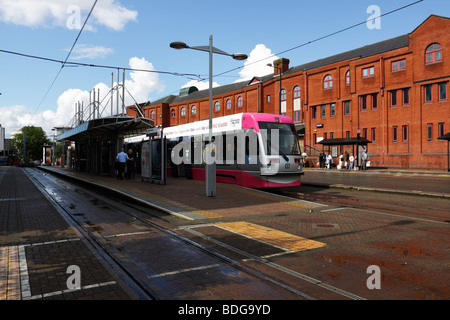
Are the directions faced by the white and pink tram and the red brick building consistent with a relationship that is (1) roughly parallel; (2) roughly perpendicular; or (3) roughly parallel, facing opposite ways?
roughly perpendicular

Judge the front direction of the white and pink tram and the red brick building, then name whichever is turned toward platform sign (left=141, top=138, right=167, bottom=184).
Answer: the red brick building

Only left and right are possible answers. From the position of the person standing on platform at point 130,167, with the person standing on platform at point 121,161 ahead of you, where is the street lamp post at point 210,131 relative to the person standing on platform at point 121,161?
left

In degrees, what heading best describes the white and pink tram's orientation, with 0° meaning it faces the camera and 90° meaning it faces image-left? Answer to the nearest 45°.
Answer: approximately 315°

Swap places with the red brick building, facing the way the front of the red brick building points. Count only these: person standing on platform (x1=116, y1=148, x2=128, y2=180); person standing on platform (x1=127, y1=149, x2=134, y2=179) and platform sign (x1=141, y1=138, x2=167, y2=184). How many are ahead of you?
3

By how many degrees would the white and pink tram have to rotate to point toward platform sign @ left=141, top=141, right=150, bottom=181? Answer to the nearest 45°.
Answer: approximately 180°

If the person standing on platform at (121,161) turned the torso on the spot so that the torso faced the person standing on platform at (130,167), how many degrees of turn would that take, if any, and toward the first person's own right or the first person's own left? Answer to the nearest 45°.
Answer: approximately 45° to the first person's own right

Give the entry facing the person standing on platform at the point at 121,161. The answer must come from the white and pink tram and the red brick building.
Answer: the red brick building

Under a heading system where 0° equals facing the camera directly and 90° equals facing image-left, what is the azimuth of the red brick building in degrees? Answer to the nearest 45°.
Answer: approximately 45°
